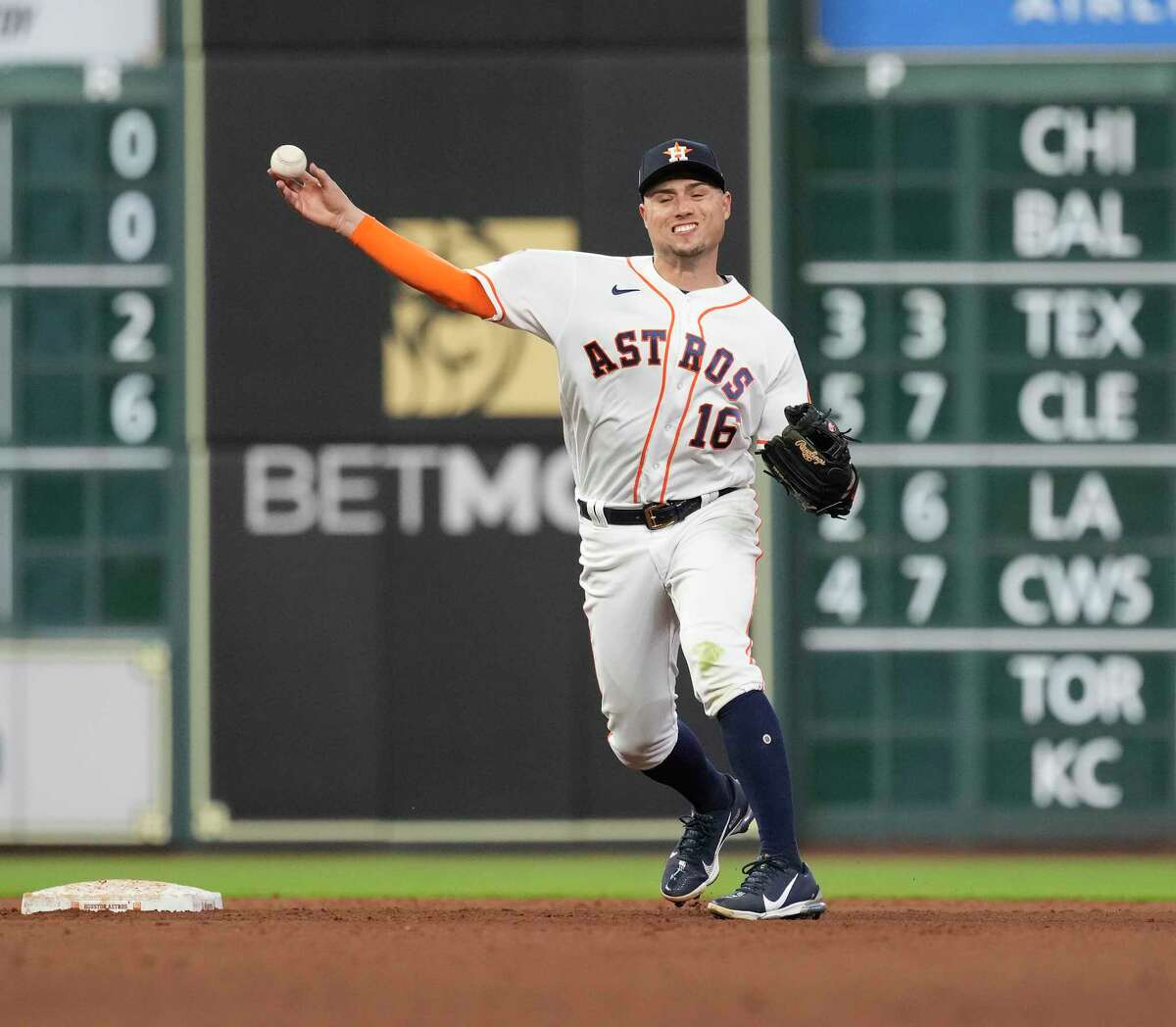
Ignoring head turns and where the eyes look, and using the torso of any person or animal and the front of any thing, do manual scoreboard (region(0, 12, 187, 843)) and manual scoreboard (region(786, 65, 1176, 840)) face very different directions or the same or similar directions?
same or similar directions

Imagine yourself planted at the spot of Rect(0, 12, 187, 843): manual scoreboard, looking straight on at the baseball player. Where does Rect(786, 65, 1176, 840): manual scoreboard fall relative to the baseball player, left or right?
left

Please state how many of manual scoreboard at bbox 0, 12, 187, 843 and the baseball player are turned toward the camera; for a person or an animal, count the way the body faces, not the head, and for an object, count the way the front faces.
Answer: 2

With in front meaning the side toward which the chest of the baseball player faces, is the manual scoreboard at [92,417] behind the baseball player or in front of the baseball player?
behind

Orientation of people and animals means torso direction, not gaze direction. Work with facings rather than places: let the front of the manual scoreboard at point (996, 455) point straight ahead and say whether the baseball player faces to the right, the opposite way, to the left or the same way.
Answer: the same way

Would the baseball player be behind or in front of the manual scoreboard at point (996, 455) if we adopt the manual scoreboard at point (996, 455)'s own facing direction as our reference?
in front

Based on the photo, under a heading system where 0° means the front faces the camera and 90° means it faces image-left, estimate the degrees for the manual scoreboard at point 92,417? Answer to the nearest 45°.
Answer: approximately 0°

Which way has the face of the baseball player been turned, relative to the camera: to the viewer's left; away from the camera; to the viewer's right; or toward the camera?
toward the camera

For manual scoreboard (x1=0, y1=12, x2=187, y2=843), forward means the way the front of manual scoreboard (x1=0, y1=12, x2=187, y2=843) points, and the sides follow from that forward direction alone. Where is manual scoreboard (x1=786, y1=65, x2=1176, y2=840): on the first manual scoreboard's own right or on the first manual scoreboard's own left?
on the first manual scoreboard's own left

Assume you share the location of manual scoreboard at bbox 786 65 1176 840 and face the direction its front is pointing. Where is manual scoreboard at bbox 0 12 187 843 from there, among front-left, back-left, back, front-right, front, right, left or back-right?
right

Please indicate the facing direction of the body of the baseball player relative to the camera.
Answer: toward the camera

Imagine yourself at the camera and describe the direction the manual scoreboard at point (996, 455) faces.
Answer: facing the viewer

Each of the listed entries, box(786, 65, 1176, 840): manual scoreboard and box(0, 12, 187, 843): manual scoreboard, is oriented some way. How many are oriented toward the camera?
2

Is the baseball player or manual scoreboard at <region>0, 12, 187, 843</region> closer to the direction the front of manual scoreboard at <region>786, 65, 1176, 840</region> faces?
the baseball player
